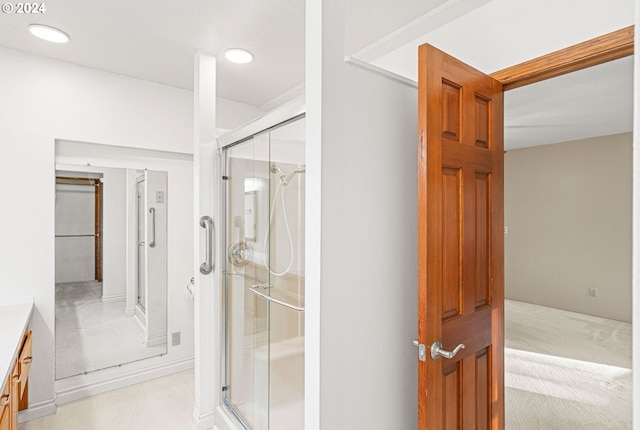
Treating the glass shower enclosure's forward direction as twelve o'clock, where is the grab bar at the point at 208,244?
The grab bar is roughly at 3 o'clock from the glass shower enclosure.

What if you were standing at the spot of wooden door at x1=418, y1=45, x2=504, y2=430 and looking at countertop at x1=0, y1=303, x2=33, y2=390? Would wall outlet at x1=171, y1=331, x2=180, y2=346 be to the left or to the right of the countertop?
right

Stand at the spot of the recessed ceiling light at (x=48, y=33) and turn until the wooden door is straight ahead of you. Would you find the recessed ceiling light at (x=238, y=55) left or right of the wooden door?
left

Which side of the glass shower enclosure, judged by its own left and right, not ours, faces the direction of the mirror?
right

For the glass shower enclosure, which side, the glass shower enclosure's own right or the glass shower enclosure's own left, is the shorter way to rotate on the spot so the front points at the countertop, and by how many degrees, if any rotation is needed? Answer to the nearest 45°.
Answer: approximately 45° to the glass shower enclosure's own right

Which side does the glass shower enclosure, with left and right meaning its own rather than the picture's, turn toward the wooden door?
left
